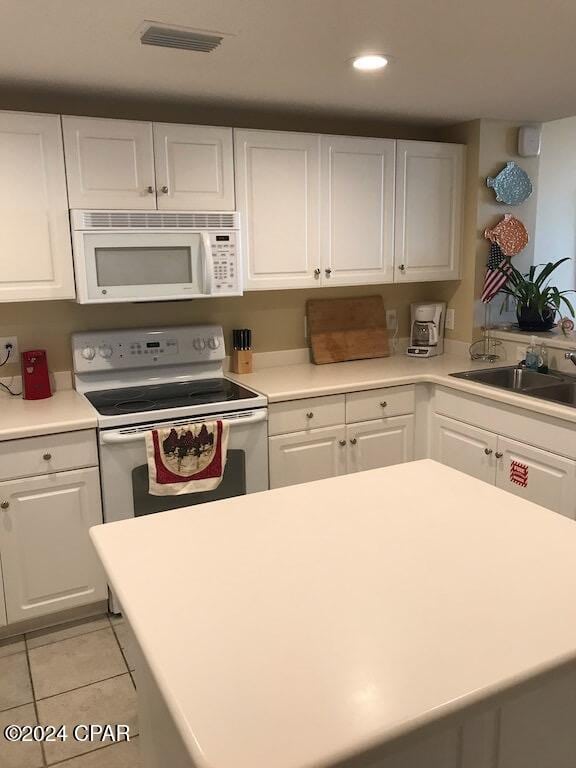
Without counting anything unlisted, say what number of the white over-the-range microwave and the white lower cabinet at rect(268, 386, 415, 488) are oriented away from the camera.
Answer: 0

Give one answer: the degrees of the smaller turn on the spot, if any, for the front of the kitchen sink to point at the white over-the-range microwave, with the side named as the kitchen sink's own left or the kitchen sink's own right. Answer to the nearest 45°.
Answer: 0° — it already faces it

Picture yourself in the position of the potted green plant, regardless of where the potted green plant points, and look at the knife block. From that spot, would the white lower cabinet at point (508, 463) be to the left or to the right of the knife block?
left

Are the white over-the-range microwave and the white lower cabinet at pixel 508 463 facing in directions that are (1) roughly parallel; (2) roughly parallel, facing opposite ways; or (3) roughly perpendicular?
roughly perpendicular

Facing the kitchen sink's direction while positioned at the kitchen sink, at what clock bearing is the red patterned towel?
The red patterned towel is roughly at 12 o'clock from the kitchen sink.

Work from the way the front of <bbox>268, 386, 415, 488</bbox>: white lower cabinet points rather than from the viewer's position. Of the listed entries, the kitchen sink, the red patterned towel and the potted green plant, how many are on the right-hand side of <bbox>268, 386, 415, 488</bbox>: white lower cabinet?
1

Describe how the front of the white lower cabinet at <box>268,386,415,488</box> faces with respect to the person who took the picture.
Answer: facing the viewer and to the right of the viewer

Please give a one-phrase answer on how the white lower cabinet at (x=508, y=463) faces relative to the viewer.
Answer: facing the viewer and to the left of the viewer

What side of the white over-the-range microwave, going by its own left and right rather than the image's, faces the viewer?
front

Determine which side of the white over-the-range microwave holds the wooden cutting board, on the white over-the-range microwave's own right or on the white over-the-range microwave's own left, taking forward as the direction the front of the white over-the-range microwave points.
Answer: on the white over-the-range microwave's own left

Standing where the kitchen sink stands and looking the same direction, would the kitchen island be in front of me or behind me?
in front

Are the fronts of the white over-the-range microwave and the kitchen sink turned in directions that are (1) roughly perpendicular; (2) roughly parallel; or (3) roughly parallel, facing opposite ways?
roughly perpendicular

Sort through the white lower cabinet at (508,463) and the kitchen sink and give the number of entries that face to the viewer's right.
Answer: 0

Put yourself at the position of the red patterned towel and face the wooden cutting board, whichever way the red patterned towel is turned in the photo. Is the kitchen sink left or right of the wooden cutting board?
right

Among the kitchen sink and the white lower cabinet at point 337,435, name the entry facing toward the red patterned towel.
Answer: the kitchen sink

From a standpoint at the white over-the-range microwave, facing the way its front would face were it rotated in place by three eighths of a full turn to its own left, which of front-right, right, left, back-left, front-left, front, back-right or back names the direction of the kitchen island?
back-right

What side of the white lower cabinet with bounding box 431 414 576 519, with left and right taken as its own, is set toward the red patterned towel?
front
